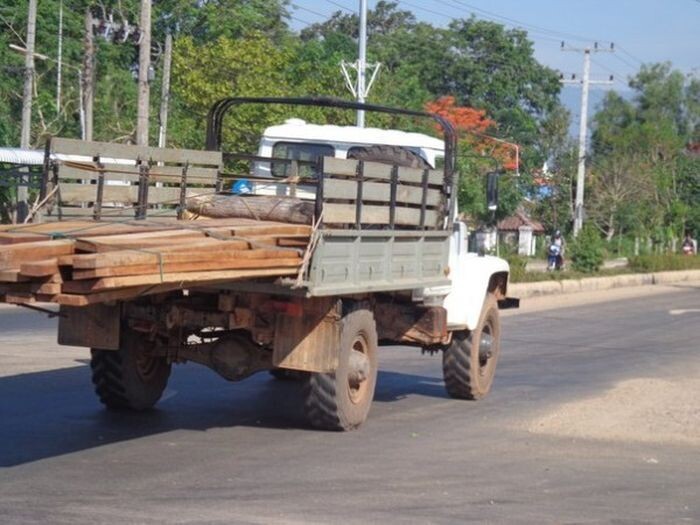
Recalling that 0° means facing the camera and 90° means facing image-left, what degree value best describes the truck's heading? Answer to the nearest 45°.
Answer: approximately 225°

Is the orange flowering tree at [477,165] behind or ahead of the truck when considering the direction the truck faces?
ahead
